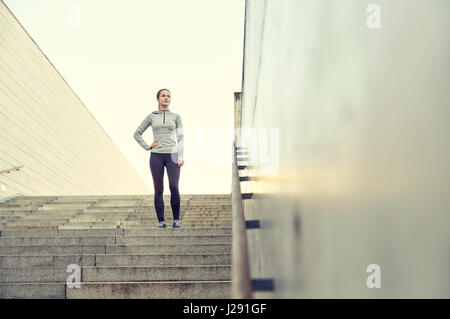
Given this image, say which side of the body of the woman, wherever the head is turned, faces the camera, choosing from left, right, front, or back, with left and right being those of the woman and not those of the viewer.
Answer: front

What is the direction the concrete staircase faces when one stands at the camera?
facing the viewer

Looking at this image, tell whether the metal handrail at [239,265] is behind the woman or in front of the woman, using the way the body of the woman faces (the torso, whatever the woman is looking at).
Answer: in front
